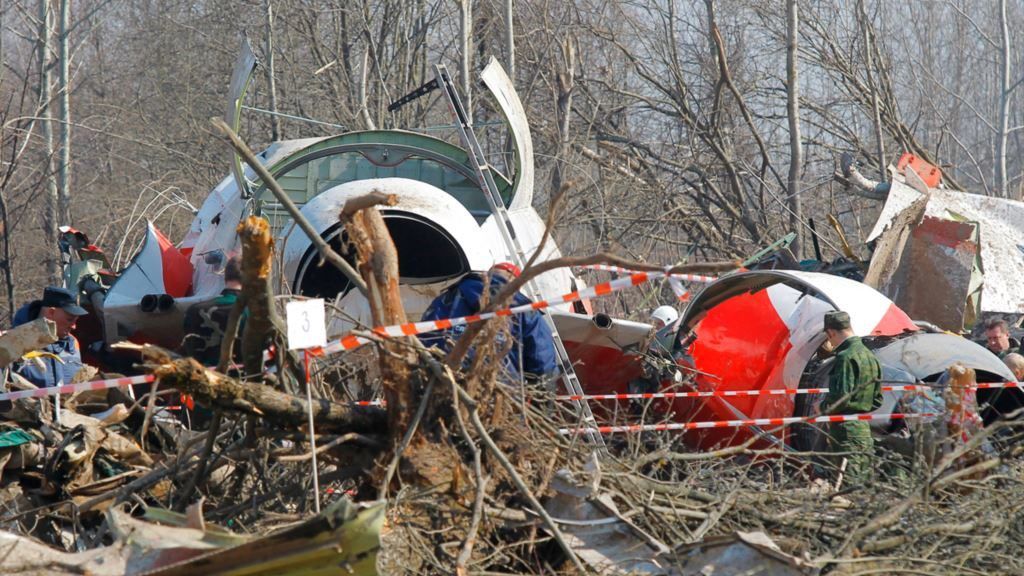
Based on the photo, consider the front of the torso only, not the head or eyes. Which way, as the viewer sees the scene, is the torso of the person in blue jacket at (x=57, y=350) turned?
to the viewer's right

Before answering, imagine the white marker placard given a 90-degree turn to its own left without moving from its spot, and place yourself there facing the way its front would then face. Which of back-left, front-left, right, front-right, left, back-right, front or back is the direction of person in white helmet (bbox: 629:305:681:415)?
front-left

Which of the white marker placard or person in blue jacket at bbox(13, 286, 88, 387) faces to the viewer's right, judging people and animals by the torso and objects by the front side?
the person in blue jacket

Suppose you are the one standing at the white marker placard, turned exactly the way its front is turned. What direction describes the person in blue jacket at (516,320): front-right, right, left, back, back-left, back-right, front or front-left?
back-left

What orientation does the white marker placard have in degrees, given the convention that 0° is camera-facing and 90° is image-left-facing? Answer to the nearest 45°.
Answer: approximately 0°

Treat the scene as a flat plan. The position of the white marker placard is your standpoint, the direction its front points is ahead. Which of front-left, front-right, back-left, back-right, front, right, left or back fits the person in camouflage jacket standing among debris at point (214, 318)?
back

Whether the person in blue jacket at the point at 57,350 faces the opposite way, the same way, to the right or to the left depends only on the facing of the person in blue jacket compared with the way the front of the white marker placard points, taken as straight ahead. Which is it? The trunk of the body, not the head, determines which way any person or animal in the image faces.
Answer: to the left

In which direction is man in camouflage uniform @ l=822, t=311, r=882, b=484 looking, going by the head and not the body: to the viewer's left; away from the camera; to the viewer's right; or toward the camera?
to the viewer's left
